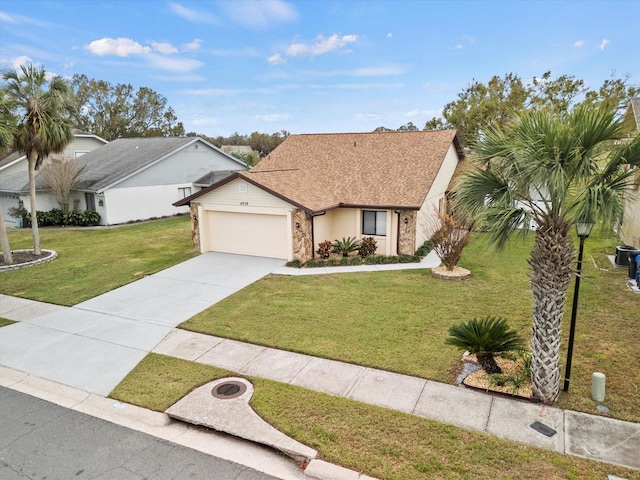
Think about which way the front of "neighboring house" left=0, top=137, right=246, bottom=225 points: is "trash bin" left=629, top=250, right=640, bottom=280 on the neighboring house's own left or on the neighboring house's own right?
on the neighboring house's own left

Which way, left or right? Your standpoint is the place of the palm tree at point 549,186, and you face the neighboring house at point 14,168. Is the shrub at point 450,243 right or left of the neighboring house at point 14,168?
right

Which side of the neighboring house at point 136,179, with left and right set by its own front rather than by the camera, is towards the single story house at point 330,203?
left

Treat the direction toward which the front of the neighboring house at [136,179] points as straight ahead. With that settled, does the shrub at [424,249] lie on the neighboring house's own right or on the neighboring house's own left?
on the neighboring house's own left

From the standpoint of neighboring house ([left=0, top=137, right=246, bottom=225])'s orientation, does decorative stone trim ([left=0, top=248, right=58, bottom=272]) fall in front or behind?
in front

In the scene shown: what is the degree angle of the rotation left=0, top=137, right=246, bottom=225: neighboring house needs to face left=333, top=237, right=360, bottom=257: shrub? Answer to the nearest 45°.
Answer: approximately 90° to its left

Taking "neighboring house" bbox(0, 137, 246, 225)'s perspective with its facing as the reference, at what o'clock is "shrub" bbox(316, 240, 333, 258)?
The shrub is roughly at 10 o'clock from the neighboring house.

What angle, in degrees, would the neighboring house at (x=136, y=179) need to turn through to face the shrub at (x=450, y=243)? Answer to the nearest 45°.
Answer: approximately 90° to its left

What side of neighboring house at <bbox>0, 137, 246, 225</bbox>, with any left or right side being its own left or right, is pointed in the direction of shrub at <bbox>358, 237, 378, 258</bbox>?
left

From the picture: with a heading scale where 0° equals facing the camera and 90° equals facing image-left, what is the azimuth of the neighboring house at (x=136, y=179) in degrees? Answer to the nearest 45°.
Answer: approximately 45°
